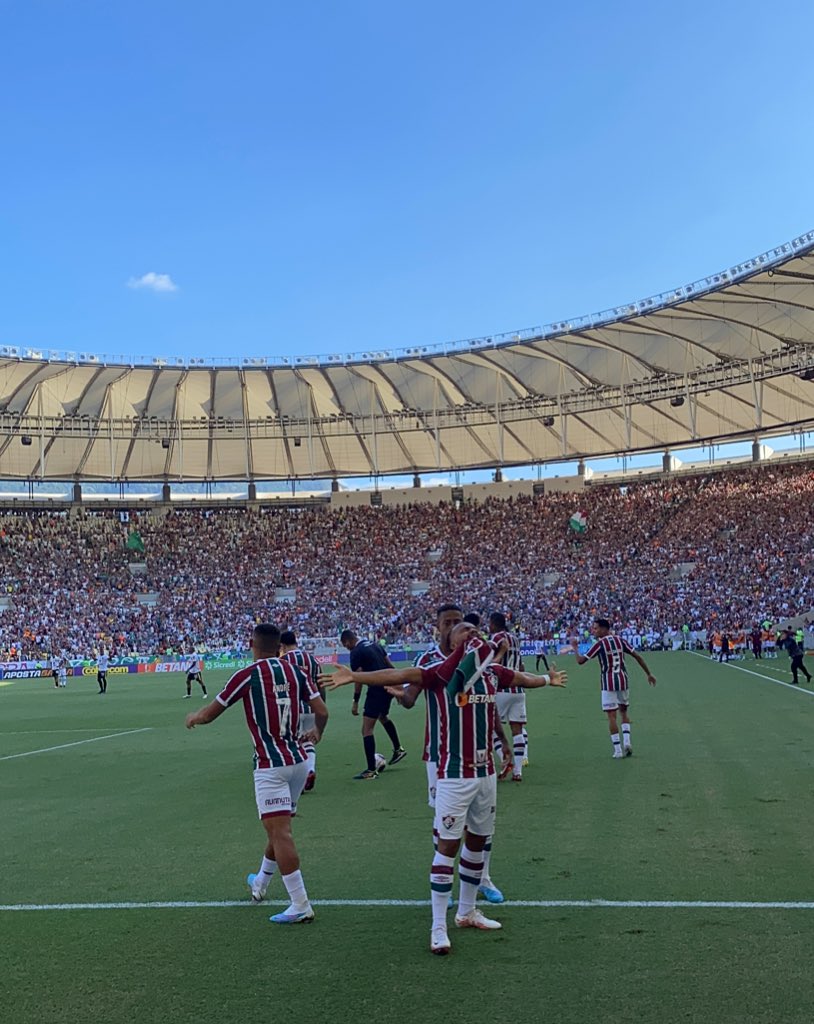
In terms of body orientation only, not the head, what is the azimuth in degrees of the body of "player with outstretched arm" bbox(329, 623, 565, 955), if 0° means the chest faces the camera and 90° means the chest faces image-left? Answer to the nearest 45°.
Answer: approximately 315°

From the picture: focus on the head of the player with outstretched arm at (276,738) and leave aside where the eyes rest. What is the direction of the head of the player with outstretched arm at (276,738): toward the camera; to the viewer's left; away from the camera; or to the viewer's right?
away from the camera

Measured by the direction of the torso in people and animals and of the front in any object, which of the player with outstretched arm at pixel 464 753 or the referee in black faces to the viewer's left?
the referee in black

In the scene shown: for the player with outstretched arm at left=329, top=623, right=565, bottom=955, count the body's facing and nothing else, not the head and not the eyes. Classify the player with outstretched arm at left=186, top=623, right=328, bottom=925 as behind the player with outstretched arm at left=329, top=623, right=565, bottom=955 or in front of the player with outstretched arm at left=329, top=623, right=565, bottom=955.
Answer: behind

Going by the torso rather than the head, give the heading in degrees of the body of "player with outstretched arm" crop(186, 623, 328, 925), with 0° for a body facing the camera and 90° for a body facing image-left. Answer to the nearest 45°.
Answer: approximately 135°

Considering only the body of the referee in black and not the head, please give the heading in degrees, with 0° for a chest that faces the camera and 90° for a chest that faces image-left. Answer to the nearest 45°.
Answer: approximately 90°

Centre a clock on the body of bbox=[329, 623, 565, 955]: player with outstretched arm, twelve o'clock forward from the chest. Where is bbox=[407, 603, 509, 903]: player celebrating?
The player celebrating is roughly at 7 o'clock from the player with outstretched arm.

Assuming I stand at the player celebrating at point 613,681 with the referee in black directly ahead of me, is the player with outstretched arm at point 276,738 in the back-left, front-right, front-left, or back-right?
front-left

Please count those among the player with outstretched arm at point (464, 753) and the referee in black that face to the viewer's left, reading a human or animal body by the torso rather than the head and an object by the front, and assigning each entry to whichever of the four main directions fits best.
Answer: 1

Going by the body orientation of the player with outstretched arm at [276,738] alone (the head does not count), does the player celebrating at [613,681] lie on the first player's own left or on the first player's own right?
on the first player's own right
